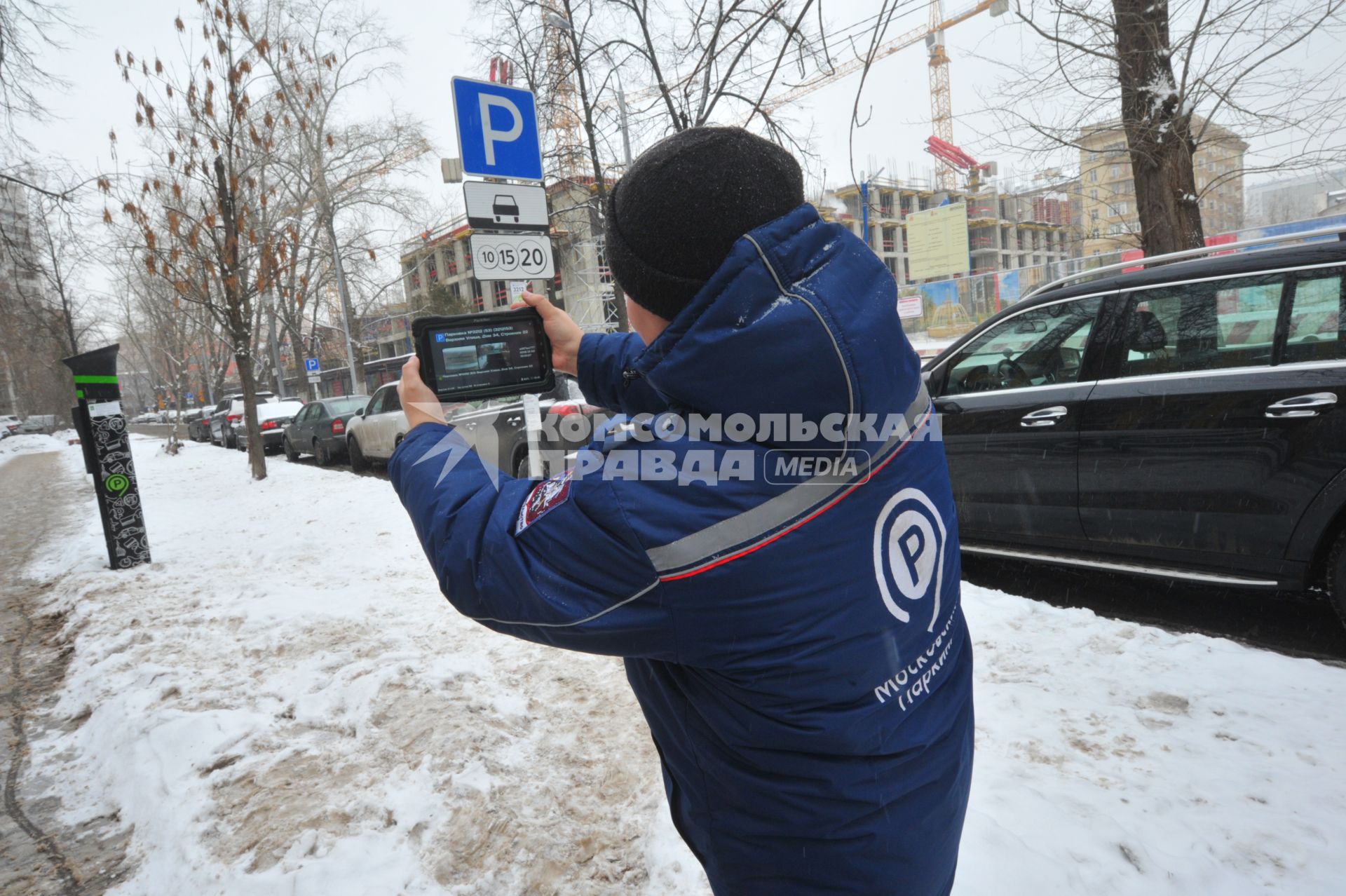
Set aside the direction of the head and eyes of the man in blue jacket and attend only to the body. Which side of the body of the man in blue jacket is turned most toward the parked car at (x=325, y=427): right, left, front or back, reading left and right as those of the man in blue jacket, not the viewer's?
front

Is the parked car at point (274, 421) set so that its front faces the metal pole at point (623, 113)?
no

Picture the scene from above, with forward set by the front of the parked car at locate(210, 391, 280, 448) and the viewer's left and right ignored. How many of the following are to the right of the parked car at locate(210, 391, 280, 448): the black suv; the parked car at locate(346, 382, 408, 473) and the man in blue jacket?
0

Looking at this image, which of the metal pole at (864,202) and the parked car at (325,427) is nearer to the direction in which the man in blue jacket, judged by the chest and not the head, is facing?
the parked car

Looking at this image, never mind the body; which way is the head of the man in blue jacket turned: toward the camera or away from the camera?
away from the camera

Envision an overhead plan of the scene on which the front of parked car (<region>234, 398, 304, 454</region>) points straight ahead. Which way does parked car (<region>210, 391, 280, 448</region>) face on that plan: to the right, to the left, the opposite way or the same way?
the same way

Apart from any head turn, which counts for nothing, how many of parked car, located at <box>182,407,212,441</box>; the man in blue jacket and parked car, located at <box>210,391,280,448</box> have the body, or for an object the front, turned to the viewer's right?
0
